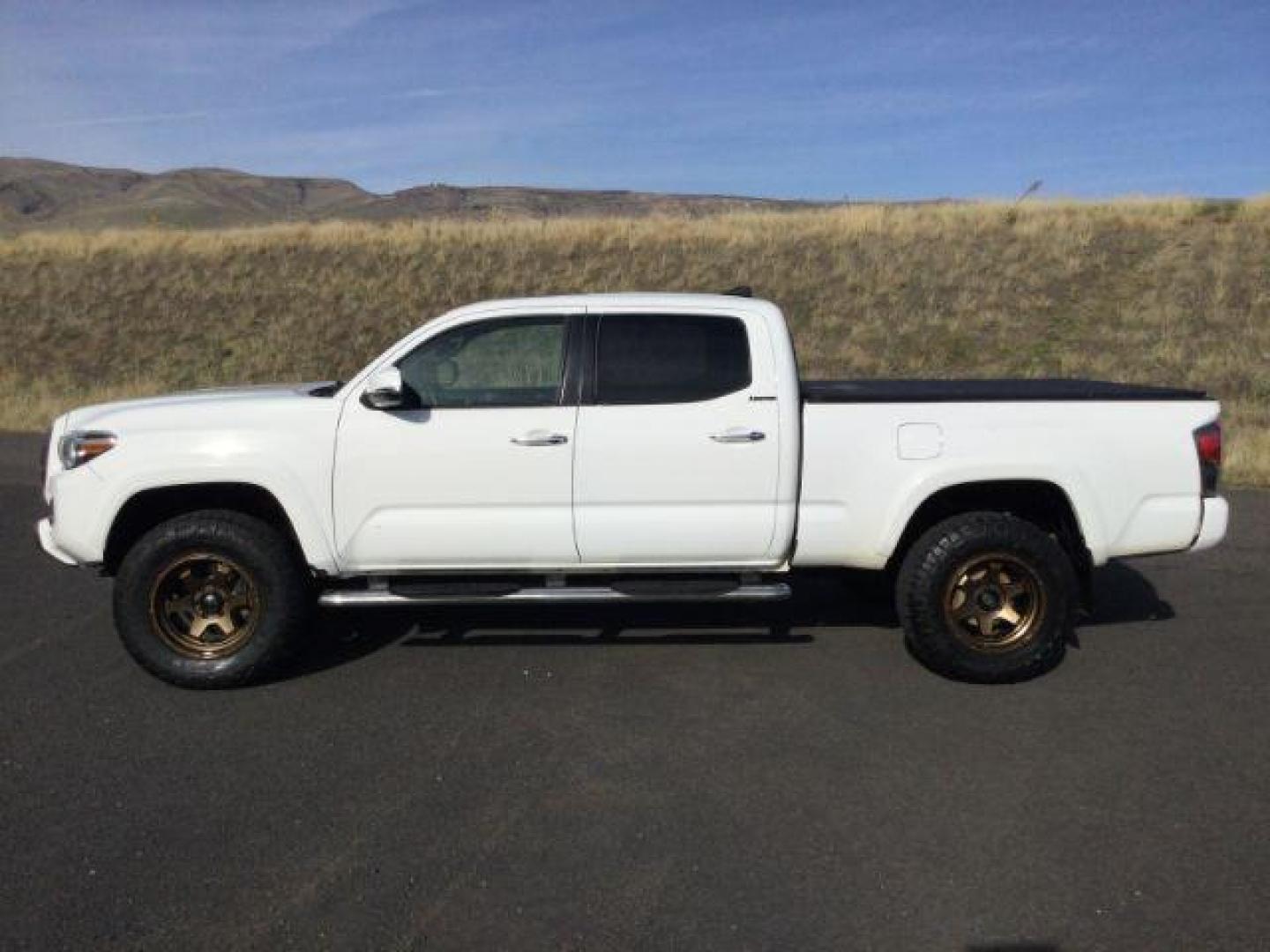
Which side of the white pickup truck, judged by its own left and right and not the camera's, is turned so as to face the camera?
left
